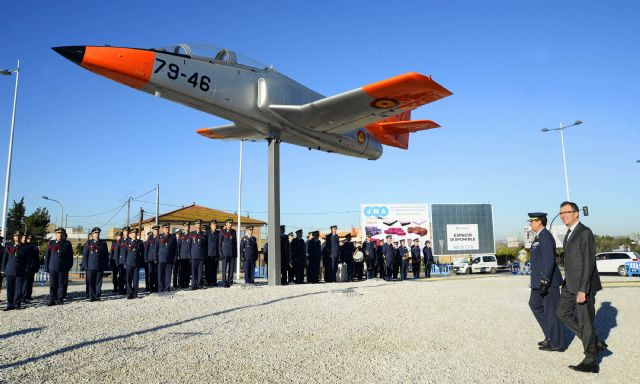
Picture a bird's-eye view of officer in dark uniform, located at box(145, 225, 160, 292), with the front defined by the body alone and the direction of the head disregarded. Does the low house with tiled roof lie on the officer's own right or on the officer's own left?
on the officer's own left

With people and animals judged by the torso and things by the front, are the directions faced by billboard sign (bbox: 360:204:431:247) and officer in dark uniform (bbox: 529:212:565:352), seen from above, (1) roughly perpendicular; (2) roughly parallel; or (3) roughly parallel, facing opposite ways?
roughly perpendicular

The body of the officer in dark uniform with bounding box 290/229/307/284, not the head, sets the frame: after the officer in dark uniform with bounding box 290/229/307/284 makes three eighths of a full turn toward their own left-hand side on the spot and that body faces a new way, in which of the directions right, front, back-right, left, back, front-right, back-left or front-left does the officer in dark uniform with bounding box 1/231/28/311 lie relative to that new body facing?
back-left

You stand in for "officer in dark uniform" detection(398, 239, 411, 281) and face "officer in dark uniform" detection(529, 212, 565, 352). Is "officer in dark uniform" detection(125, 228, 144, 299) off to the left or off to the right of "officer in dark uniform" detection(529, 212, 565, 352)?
right

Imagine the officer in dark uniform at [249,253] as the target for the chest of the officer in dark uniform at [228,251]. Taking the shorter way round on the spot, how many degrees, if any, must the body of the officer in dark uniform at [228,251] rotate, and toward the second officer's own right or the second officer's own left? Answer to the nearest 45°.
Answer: approximately 135° to the second officer's own left

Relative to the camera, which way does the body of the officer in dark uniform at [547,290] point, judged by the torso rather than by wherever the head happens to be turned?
to the viewer's left

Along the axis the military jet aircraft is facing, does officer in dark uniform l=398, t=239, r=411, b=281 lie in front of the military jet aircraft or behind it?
behind

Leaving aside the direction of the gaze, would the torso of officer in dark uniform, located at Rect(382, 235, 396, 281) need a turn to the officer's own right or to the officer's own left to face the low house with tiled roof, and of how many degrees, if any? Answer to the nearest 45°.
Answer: approximately 90° to the officer's own right

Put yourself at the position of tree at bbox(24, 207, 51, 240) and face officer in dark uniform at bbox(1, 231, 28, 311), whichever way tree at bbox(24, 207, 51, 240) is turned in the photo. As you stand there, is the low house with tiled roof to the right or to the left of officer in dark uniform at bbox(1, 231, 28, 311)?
left

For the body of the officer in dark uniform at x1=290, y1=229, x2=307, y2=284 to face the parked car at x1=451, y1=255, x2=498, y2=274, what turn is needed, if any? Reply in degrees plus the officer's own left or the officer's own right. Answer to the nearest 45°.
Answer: approximately 90° to the officer's own left

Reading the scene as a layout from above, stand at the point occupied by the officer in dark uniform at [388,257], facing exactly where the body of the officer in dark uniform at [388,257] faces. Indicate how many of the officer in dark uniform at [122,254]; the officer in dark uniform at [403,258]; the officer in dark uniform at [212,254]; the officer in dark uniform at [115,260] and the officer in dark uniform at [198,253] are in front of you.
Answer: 4
